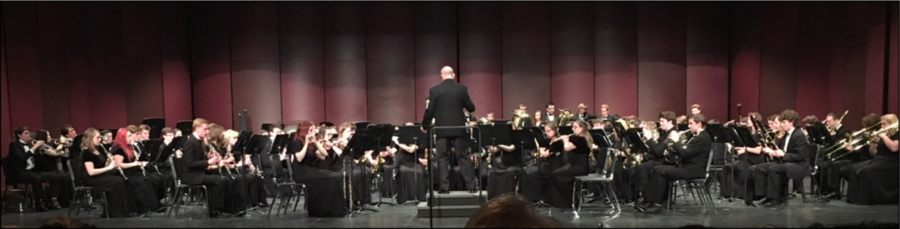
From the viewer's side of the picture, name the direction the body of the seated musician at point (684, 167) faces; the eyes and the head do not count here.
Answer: to the viewer's left

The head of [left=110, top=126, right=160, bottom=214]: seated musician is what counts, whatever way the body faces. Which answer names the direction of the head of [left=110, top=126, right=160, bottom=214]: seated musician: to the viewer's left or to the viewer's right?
to the viewer's right

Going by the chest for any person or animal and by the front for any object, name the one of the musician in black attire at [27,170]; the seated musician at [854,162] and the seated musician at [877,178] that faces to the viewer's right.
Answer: the musician in black attire

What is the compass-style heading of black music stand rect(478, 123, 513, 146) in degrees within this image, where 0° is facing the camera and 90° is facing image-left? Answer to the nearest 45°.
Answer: approximately 180°

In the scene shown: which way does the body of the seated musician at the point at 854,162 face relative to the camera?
to the viewer's left

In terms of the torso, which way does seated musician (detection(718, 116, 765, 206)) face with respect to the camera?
to the viewer's left

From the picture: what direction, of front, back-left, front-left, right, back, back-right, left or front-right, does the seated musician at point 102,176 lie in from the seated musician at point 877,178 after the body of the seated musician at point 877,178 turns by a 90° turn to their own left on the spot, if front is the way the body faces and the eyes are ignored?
front-right

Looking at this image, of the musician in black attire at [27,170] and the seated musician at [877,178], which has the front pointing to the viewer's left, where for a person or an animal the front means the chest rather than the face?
the seated musician

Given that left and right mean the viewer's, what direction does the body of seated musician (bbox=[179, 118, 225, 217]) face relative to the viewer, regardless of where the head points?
facing to the right of the viewer

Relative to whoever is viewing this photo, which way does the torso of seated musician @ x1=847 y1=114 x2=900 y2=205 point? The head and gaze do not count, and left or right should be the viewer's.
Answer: facing to the left of the viewer

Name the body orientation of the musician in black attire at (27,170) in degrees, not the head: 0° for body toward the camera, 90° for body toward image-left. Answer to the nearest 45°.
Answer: approximately 270°

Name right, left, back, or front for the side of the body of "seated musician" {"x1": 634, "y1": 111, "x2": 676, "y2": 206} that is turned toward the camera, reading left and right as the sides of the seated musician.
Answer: left

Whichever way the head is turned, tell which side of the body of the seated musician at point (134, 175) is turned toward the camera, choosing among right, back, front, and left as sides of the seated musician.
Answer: right

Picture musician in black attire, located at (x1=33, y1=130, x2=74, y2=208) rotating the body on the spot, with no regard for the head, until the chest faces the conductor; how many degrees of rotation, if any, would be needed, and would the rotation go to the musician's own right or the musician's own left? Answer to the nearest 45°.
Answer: approximately 45° to the musician's own right
